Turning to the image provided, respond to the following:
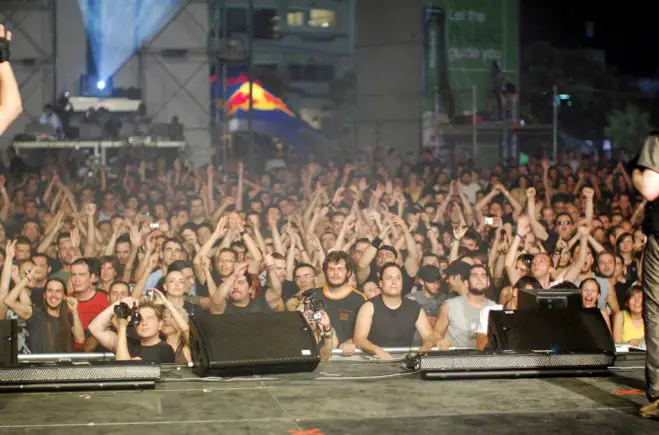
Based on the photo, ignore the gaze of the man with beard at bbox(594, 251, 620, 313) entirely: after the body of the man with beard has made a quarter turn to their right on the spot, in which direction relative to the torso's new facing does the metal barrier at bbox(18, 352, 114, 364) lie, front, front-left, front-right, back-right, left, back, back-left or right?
front-left

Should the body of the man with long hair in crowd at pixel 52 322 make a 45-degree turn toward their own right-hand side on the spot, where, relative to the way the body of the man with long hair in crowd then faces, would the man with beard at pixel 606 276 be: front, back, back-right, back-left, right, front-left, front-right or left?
back-left

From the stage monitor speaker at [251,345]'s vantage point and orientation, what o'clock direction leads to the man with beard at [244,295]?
The man with beard is roughly at 6 o'clock from the stage monitor speaker.

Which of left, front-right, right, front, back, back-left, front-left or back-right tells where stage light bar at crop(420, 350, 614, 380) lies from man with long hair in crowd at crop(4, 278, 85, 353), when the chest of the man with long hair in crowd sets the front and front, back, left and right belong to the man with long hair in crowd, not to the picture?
front-left

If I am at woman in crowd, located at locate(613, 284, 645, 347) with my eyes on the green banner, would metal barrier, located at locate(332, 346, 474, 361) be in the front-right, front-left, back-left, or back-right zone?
back-left

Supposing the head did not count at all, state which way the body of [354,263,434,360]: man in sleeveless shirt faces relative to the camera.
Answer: toward the camera

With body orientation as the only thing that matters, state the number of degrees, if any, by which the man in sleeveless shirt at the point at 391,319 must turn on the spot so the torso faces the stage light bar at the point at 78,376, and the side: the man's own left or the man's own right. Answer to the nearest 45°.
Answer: approximately 45° to the man's own right

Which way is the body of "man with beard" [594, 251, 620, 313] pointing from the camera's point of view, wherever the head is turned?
toward the camera

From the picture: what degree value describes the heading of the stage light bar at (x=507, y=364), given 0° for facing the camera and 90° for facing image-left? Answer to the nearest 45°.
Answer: approximately 0°

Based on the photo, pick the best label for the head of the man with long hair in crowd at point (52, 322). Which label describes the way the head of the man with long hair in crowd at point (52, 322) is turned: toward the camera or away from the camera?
toward the camera

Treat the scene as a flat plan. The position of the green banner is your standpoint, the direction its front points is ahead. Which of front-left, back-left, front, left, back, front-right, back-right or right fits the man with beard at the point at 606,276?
front

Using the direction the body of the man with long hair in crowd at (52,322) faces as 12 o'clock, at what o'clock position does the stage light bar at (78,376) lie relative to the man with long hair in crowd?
The stage light bar is roughly at 12 o'clock from the man with long hair in crowd.

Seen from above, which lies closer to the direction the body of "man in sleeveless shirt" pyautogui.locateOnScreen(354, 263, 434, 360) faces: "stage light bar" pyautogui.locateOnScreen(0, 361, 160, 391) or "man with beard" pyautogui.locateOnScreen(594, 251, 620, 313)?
the stage light bar

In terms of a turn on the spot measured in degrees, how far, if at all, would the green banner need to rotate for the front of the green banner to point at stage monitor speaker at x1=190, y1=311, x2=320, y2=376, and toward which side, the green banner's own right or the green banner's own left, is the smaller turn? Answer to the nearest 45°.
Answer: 0° — it already faces it

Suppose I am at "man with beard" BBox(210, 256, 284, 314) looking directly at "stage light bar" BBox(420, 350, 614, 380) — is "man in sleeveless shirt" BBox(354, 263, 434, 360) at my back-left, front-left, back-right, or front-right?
front-left

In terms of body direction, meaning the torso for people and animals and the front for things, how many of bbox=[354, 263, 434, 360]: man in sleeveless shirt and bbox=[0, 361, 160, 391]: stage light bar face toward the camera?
2

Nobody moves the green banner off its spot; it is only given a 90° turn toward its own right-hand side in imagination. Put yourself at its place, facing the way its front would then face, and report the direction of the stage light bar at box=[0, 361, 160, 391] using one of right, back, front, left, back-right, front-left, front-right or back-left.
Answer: left

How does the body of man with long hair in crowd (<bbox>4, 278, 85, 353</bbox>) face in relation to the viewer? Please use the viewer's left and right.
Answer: facing the viewer

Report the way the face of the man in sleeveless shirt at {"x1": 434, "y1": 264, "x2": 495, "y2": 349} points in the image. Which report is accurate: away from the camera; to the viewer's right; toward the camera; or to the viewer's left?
toward the camera
